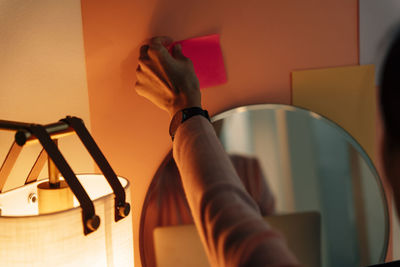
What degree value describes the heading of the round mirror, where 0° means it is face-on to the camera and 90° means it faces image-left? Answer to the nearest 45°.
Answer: approximately 0°
